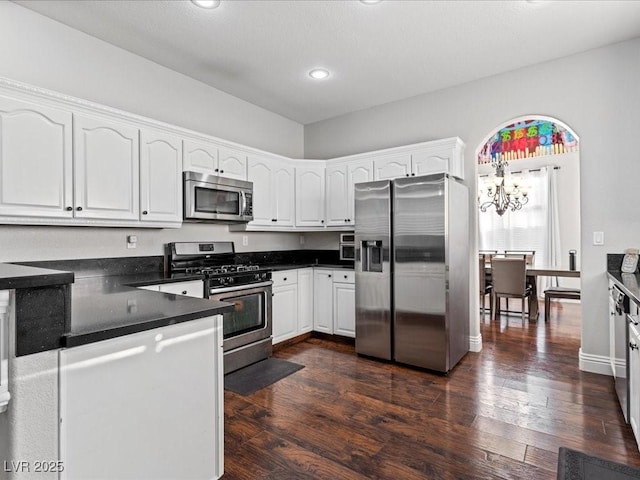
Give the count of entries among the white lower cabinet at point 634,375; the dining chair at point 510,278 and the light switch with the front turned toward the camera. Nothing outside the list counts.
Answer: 1

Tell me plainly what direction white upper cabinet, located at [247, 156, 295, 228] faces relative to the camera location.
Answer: facing the viewer and to the right of the viewer

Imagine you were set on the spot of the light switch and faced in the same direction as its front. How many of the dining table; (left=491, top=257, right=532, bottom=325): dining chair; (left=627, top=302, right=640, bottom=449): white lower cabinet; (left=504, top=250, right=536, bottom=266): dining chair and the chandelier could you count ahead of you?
1

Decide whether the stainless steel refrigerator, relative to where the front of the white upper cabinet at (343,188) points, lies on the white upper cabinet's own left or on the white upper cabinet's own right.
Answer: on the white upper cabinet's own left

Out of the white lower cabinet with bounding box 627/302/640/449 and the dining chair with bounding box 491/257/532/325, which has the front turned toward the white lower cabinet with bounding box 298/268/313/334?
the white lower cabinet with bounding box 627/302/640/449

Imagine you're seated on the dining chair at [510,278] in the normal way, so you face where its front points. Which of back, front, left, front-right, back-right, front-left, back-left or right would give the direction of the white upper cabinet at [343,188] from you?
back

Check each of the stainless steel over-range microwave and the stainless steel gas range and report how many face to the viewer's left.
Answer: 0

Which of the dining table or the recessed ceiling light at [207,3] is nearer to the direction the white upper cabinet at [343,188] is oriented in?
the recessed ceiling light

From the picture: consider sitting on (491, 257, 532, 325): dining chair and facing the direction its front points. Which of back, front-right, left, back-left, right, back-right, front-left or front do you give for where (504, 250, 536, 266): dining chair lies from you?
front-left
